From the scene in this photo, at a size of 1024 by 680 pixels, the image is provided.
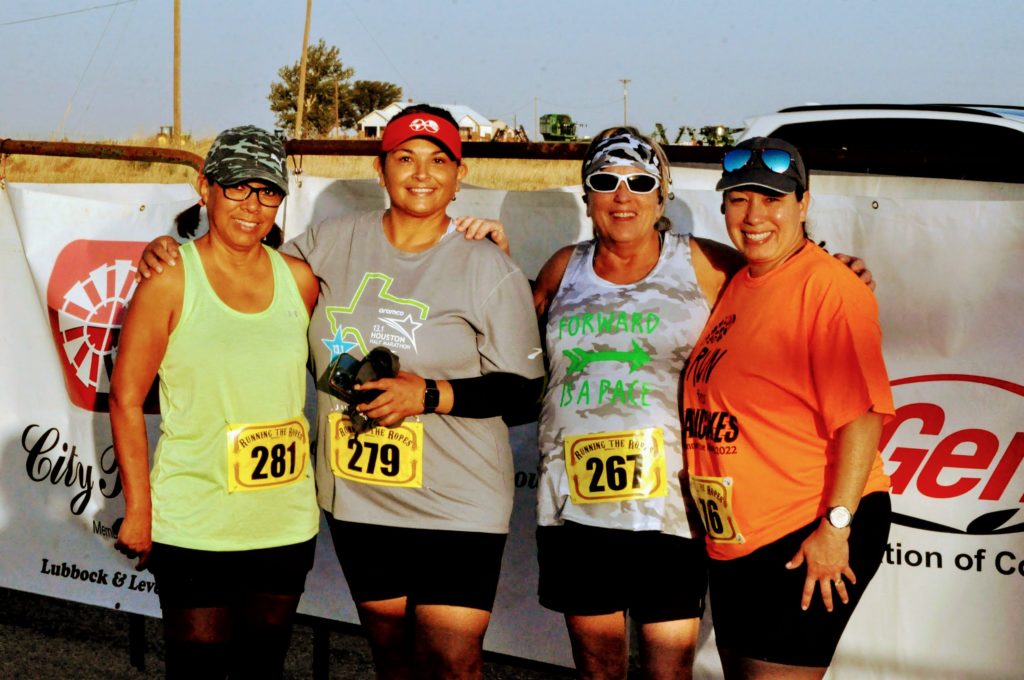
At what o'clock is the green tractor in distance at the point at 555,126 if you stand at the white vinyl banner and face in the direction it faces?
The green tractor in distance is roughly at 5 o'clock from the white vinyl banner.

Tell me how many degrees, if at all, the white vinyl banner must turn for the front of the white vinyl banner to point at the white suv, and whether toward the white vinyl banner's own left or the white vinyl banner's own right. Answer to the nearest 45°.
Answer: approximately 180°

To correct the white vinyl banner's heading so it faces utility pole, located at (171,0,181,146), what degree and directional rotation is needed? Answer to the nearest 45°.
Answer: approximately 135° to its right

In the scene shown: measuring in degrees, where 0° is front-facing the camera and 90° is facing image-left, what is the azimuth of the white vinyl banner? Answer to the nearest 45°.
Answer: approximately 0°
